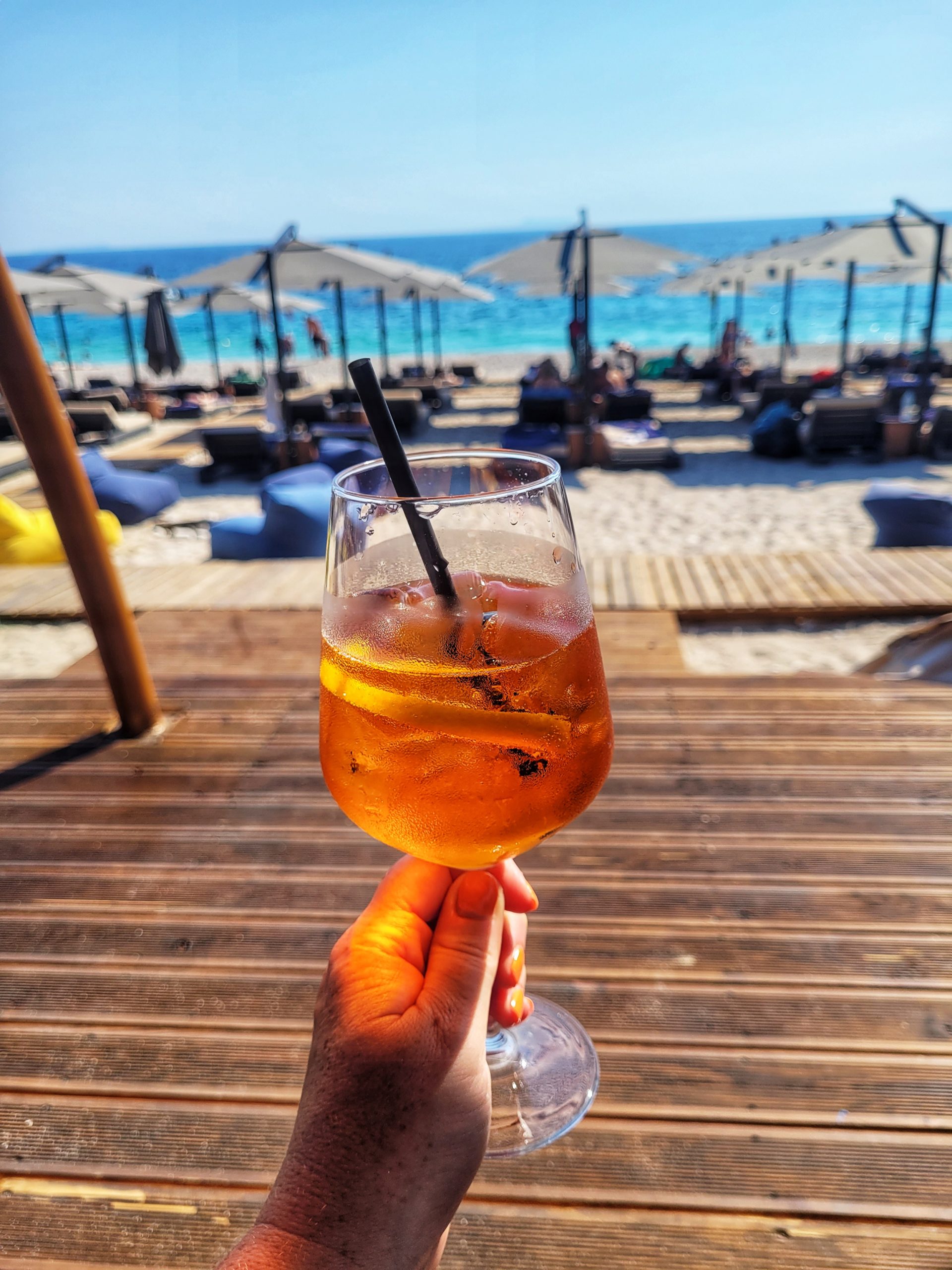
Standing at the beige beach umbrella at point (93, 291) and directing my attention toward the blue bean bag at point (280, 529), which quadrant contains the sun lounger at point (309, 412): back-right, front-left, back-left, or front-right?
front-left

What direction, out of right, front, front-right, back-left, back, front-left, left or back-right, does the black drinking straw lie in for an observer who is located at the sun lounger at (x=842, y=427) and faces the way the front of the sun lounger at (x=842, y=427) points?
back

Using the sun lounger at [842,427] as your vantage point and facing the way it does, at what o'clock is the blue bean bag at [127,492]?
The blue bean bag is roughly at 8 o'clock from the sun lounger.

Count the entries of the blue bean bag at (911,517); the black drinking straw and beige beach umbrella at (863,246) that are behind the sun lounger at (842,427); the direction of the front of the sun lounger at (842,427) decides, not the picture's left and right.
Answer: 2

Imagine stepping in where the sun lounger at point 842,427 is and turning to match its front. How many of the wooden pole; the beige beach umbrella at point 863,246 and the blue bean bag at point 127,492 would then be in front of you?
1

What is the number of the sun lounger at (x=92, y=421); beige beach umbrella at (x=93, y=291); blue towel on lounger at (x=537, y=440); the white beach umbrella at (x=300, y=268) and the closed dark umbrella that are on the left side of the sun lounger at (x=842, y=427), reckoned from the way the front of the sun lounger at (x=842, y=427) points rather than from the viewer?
5

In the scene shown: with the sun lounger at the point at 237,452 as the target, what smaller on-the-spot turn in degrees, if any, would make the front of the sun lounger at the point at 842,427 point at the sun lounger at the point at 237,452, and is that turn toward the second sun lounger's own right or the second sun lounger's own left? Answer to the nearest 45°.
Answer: approximately 90° to the second sun lounger's own left

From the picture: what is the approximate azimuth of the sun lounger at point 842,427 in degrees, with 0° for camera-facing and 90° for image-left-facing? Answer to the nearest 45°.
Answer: approximately 180°

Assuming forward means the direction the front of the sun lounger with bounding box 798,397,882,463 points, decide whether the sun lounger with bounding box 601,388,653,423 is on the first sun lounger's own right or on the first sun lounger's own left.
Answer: on the first sun lounger's own left

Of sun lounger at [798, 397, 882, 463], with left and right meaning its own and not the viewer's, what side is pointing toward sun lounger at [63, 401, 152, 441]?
left

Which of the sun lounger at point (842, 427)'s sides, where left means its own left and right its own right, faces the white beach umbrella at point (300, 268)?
left

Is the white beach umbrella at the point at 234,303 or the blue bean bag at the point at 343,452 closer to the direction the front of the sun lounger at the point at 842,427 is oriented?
the white beach umbrella

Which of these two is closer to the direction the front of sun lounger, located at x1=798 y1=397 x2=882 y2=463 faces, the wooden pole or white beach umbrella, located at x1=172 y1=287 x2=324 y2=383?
the white beach umbrella

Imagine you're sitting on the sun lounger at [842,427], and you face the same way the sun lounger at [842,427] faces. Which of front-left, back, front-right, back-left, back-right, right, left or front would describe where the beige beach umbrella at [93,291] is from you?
left

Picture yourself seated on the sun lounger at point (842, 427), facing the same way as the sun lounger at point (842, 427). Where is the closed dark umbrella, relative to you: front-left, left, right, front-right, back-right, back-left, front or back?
left

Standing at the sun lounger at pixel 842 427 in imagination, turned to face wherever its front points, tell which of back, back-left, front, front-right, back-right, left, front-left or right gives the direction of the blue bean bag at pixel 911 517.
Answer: back
